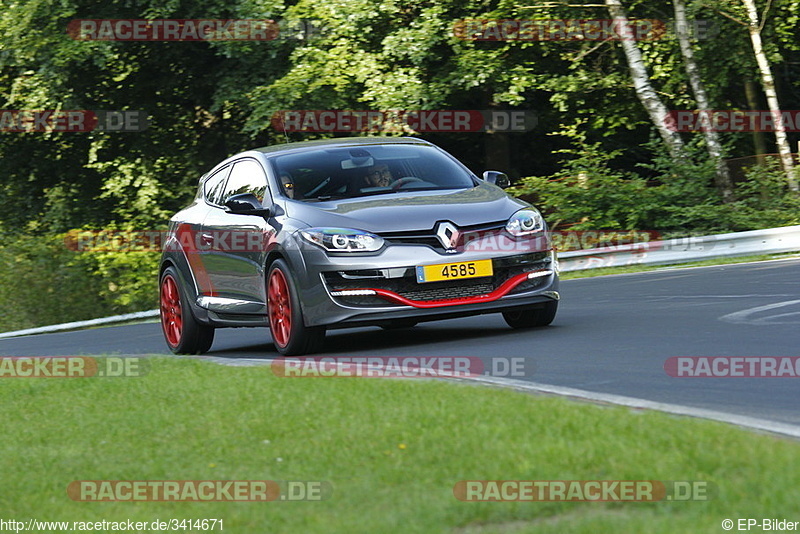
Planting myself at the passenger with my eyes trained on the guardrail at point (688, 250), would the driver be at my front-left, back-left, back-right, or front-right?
front-right

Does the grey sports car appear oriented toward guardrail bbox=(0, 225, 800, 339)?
no

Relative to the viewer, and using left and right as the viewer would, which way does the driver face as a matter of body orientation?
facing the viewer and to the right of the viewer

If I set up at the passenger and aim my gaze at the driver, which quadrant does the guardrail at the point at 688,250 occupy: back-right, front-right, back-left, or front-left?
front-left

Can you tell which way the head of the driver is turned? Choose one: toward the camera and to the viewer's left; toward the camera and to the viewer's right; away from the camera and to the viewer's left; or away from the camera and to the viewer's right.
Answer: toward the camera and to the viewer's right

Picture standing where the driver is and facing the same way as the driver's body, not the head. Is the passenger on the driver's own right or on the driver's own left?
on the driver's own right
